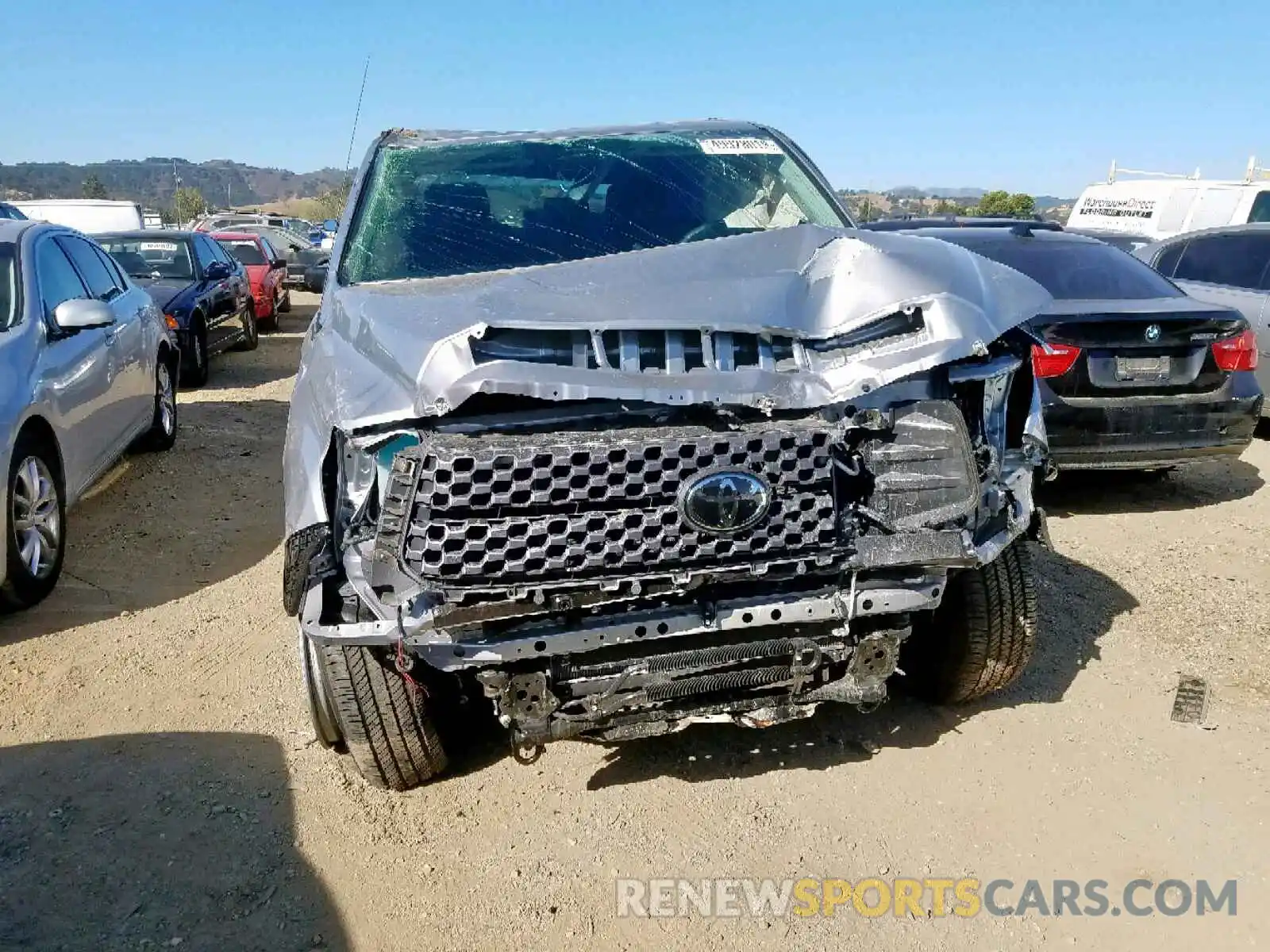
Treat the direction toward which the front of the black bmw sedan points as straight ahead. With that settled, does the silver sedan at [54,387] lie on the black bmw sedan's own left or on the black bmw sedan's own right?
on the black bmw sedan's own left

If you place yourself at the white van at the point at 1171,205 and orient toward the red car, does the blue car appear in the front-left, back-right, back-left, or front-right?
front-left

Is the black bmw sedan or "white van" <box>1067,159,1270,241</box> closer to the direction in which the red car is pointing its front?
the black bmw sedan

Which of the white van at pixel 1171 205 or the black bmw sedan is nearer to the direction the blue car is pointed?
the black bmw sedan

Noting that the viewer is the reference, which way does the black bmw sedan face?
facing away from the viewer and to the left of the viewer

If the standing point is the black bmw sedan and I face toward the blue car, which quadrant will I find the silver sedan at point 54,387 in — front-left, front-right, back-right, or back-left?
front-left

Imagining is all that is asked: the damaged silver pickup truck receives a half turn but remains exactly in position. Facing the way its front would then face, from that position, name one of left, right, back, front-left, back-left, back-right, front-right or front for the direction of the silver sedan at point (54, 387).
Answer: front-left

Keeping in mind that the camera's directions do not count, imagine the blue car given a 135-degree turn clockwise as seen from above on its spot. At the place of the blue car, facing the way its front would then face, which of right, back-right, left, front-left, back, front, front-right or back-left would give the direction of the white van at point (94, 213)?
front

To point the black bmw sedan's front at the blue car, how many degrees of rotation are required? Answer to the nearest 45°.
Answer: approximately 45° to its left

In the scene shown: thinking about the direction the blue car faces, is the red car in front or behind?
behind

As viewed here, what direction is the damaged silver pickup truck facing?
toward the camera

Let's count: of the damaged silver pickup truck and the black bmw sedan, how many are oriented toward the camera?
1

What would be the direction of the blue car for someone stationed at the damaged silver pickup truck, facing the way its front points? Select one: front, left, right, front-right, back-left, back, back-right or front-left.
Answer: back-right

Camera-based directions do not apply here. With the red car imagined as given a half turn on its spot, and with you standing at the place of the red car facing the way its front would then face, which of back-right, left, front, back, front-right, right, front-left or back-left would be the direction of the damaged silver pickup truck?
back-right

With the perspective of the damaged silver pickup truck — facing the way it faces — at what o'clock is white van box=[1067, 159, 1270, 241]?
The white van is roughly at 7 o'clock from the damaged silver pickup truck.
